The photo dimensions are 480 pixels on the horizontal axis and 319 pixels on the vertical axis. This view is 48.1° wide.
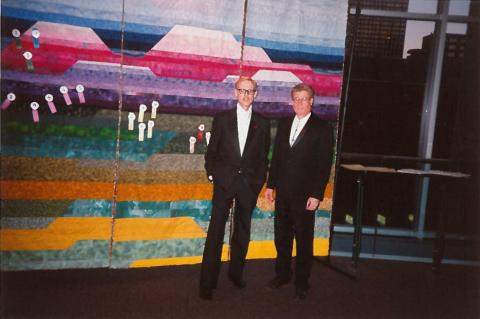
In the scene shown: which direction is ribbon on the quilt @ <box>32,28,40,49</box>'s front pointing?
toward the camera

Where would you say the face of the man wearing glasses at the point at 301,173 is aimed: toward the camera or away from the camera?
toward the camera

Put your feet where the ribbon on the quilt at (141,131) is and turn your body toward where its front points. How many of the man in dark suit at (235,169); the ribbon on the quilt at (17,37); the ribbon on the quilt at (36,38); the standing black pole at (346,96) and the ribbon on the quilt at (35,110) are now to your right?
3

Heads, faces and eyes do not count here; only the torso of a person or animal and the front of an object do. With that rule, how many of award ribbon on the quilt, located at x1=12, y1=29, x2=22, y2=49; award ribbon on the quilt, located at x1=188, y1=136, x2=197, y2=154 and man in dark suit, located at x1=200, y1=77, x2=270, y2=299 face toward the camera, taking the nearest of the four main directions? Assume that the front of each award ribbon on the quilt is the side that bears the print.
3

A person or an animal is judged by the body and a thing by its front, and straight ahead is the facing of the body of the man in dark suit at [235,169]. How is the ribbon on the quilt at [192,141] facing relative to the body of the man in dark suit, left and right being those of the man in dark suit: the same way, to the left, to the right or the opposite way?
the same way

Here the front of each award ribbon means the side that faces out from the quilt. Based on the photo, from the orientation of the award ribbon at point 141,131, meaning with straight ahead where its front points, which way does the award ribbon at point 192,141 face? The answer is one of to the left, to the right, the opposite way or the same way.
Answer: the same way

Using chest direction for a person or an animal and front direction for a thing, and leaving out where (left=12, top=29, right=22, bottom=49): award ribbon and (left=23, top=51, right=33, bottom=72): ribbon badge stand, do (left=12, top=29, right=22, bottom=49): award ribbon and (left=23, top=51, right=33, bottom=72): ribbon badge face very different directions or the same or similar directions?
same or similar directions

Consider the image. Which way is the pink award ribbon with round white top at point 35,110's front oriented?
toward the camera

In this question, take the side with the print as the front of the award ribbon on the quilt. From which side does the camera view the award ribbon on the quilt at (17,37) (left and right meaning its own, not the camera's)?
front

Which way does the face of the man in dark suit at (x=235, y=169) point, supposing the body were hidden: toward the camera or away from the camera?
toward the camera

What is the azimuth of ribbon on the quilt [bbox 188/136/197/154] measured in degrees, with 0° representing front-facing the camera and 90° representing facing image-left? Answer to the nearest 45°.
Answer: approximately 0°

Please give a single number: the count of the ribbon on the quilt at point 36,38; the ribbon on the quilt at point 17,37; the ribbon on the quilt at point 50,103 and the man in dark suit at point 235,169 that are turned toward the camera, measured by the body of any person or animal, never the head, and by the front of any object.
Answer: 4
